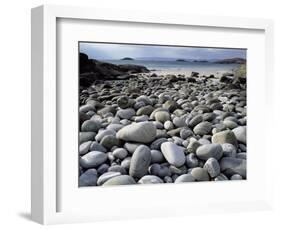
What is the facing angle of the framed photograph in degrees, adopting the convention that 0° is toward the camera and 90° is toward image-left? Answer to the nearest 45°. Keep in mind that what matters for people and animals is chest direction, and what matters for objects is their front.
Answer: approximately 315°
